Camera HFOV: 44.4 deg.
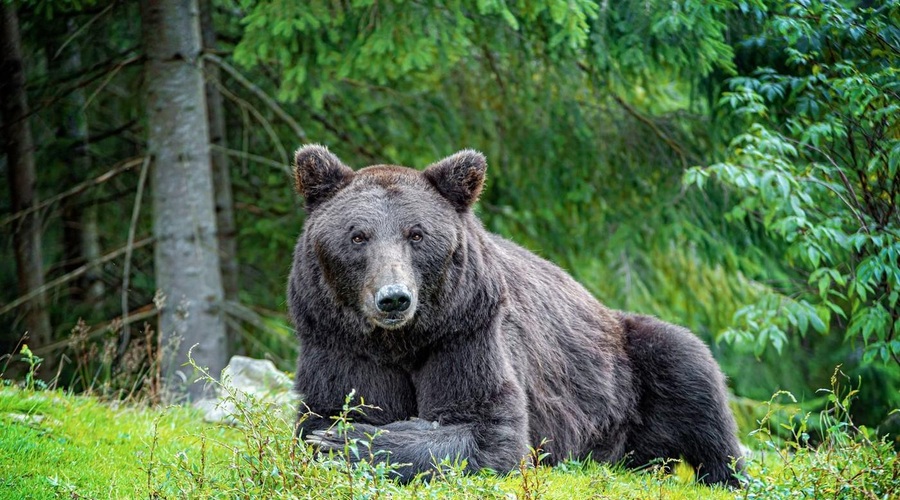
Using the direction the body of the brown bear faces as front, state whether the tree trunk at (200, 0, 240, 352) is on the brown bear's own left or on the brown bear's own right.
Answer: on the brown bear's own right

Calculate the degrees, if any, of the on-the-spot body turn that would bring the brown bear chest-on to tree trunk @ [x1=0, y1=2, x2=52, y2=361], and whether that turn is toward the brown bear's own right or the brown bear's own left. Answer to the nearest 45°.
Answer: approximately 90° to the brown bear's own right

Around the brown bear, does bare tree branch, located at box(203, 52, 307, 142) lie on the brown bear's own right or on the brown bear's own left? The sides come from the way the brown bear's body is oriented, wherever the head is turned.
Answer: on the brown bear's own right

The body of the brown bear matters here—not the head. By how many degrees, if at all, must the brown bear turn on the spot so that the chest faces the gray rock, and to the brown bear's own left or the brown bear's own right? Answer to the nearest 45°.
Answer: approximately 90° to the brown bear's own right

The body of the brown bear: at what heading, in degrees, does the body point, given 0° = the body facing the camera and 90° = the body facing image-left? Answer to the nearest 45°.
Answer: approximately 45°
